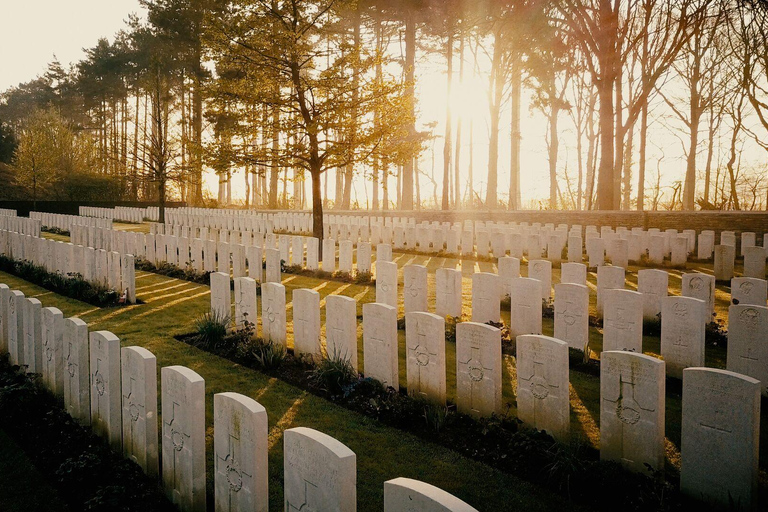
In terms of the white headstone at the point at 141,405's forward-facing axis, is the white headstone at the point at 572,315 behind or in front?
behind

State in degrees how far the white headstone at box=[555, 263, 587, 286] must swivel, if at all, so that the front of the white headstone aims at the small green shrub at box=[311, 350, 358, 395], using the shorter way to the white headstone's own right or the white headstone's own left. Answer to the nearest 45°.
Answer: approximately 45° to the white headstone's own right

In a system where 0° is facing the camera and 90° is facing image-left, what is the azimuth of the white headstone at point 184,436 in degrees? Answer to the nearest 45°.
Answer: approximately 45°

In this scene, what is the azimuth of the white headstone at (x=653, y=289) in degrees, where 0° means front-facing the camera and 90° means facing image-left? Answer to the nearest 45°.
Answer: approximately 0°

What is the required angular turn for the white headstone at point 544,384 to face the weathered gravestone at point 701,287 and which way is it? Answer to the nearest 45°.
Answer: approximately 180°

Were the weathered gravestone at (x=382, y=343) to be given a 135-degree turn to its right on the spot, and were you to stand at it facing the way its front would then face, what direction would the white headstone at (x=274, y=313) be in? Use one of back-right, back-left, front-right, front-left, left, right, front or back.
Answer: front-left

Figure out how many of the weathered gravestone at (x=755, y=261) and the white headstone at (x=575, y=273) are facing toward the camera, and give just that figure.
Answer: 2

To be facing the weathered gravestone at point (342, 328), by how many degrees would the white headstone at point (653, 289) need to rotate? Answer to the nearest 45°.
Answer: approximately 45° to its right

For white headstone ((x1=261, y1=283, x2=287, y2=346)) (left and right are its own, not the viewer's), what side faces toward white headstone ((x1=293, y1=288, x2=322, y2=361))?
left

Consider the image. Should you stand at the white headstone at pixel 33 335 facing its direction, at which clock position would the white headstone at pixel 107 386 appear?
the white headstone at pixel 107 386 is roughly at 10 o'clock from the white headstone at pixel 33 335.

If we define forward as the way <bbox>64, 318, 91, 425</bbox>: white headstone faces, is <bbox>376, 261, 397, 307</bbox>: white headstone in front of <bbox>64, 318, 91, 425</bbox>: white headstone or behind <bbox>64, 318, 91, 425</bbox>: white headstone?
behind
